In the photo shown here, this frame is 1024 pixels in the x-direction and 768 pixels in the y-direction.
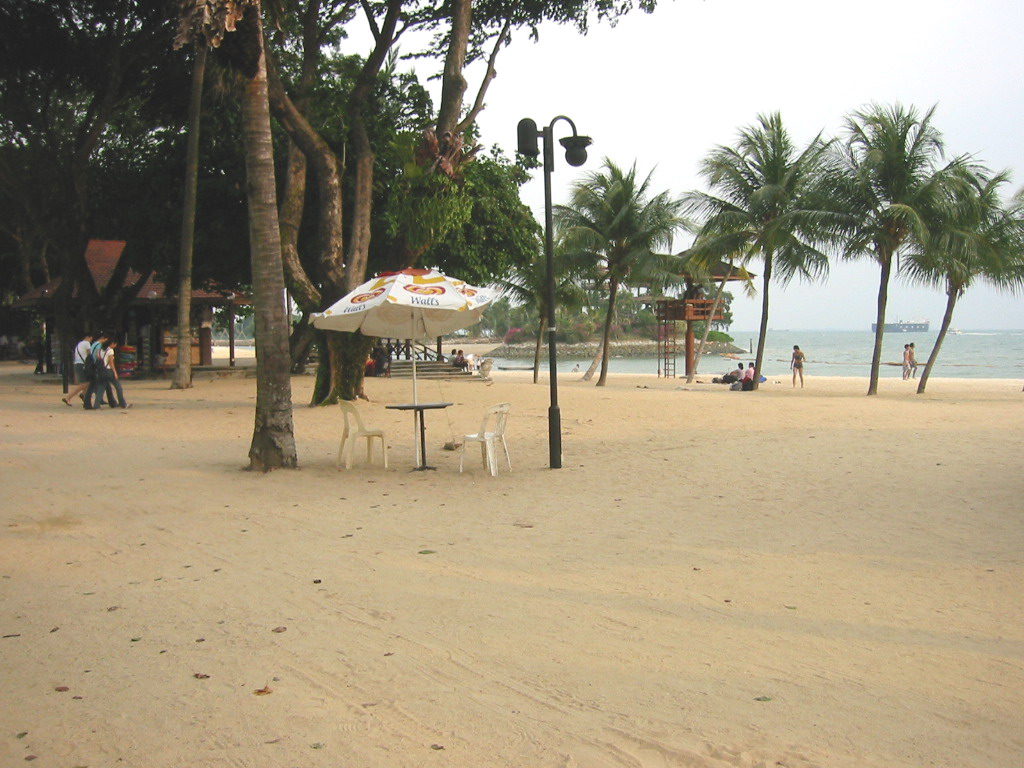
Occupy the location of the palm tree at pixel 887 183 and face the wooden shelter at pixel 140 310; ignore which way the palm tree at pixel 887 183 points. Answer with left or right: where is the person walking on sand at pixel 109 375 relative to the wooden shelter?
left

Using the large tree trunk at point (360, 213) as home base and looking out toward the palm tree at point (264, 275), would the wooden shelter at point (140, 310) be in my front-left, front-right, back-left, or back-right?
back-right

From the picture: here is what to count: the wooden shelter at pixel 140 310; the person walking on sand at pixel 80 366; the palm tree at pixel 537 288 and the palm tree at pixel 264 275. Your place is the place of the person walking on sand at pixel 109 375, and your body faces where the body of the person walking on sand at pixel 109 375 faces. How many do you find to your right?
1
